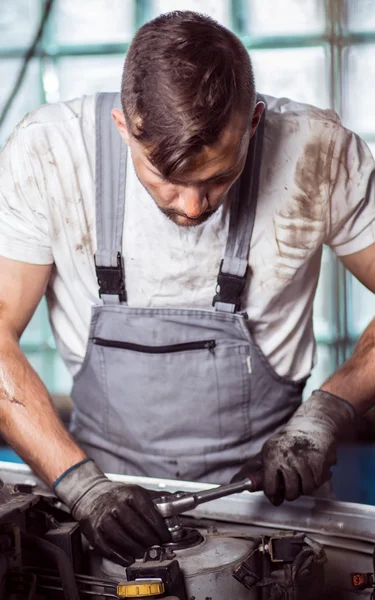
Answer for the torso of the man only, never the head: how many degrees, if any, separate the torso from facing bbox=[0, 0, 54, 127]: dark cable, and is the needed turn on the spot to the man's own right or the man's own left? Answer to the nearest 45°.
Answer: approximately 180°

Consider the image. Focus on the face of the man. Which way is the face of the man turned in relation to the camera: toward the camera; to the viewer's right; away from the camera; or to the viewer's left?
toward the camera

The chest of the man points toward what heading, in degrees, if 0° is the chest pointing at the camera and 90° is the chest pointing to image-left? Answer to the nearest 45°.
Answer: approximately 0°
